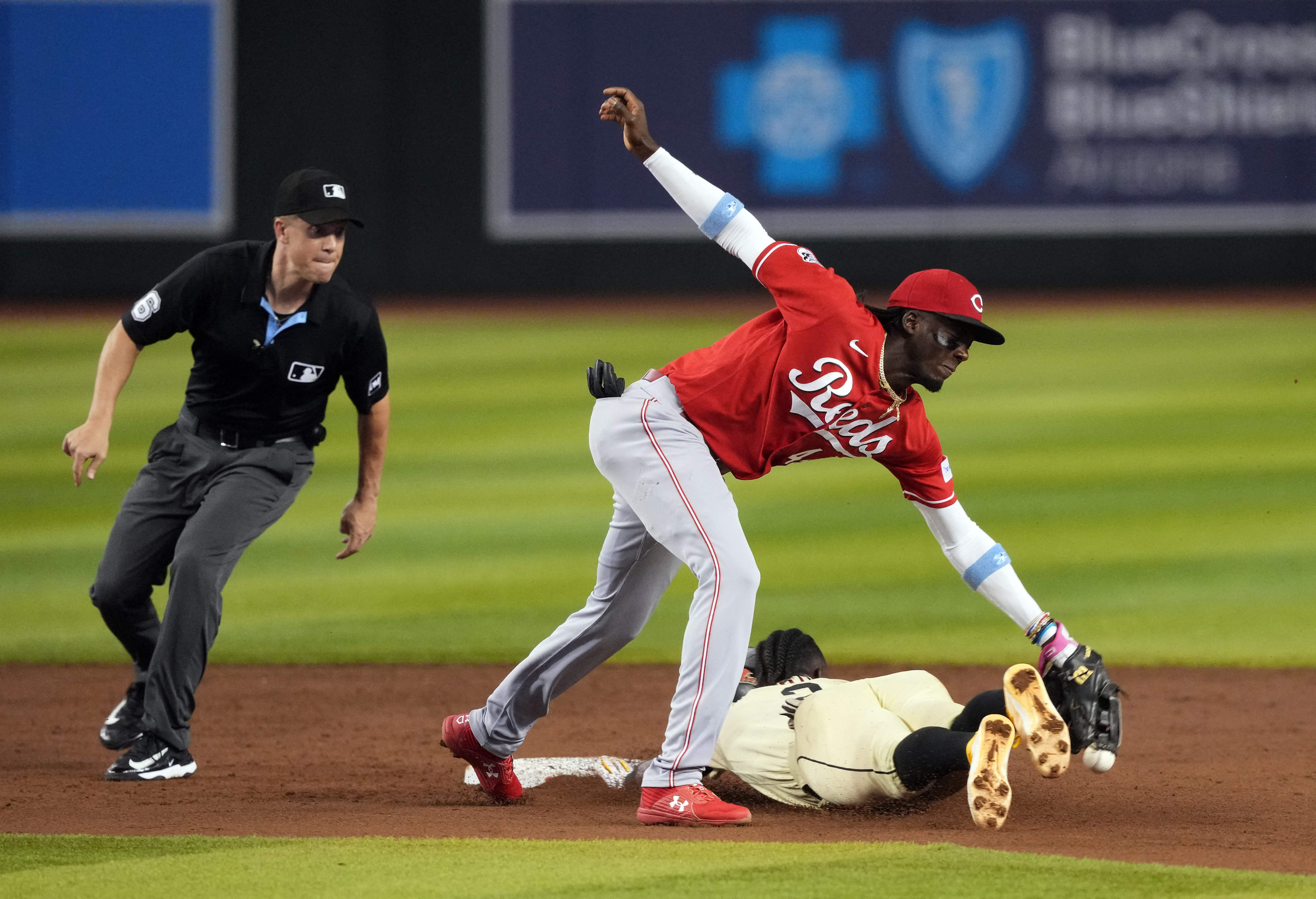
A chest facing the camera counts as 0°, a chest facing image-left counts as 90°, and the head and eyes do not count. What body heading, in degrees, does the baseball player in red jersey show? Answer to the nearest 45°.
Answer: approximately 315°

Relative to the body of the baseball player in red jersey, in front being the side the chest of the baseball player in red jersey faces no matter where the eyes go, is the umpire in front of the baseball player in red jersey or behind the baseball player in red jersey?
behind

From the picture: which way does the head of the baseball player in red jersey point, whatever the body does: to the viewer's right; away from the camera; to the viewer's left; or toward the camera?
to the viewer's right
